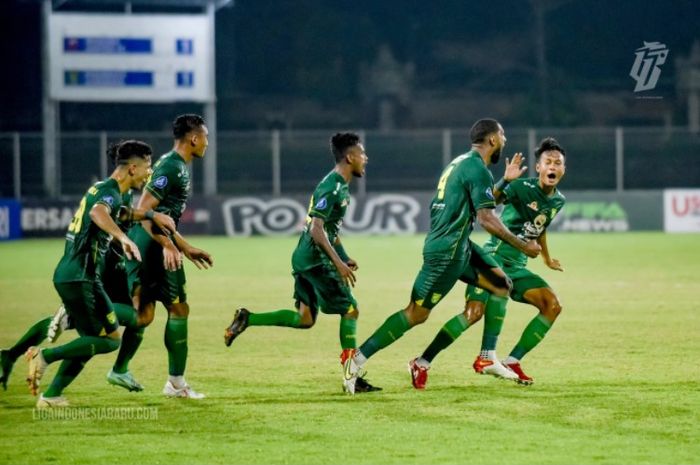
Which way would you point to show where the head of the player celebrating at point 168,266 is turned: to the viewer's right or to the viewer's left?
to the viewer's right

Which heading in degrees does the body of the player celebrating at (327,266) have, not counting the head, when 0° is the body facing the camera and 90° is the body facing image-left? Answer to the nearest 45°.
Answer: approximately 270°

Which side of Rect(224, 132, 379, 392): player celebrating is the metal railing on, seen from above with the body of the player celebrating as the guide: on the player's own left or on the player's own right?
on the player's own left

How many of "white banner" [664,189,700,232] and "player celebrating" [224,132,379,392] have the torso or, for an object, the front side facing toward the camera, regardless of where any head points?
1

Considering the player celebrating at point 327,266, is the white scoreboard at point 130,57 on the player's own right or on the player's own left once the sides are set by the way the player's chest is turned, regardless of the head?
on the player's own left

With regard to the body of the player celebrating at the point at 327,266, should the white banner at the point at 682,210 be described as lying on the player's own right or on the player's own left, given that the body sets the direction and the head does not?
on the player's own left
